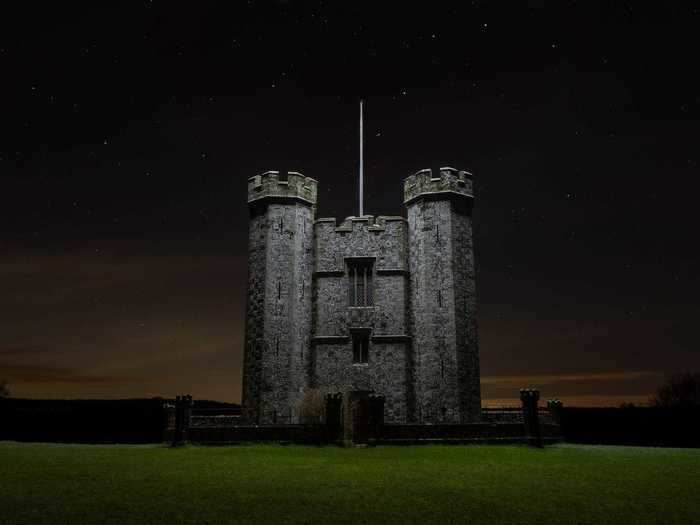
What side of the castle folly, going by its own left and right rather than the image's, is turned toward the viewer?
front
